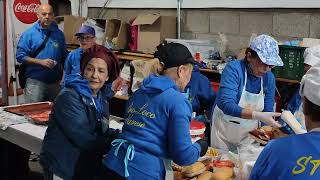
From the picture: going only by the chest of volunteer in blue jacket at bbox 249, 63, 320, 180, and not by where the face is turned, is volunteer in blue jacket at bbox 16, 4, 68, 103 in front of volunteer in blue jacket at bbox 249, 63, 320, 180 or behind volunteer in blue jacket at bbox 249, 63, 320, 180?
in front

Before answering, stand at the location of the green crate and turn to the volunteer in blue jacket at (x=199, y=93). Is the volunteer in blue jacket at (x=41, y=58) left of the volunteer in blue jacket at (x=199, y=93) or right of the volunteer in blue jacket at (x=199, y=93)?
right

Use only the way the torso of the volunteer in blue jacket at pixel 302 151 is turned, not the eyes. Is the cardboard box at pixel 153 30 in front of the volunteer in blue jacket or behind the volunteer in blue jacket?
in front

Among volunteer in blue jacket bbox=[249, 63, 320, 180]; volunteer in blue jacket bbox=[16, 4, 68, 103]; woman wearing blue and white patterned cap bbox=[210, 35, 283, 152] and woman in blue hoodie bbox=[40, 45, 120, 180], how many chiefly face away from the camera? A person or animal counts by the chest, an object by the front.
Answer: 1

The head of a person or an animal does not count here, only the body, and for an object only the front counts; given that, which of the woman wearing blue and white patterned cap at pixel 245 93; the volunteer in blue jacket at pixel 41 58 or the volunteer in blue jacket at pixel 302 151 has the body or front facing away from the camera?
the volunteer in blue jacket at pixel 302 151

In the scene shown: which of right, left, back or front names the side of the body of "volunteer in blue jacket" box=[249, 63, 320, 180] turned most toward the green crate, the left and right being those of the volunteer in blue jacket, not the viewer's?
front

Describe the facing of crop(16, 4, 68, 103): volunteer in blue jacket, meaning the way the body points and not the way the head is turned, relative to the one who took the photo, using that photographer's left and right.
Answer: facing the viewer and to the right of the viewer

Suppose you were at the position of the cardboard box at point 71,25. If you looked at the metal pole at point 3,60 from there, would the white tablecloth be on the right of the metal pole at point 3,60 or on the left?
left

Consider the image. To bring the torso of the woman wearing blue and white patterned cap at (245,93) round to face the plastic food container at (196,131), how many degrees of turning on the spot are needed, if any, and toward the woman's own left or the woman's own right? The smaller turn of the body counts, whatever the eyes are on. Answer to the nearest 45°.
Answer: approximately 45° to the woman's own right

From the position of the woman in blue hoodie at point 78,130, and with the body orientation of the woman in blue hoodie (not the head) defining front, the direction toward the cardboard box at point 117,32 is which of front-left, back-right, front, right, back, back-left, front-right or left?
back-left

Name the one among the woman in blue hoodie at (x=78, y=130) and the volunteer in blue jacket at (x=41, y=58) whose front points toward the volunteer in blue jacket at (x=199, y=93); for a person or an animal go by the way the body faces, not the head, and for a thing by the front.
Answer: the volunteer in blue jacket at (x=41, y=58)

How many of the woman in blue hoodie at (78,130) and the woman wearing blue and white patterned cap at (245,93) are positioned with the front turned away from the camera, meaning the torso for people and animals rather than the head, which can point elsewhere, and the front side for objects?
0

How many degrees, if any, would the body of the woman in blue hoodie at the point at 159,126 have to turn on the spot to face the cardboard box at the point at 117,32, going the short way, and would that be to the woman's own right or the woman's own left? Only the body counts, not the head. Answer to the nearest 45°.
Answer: approximately 45° to the woman's own left

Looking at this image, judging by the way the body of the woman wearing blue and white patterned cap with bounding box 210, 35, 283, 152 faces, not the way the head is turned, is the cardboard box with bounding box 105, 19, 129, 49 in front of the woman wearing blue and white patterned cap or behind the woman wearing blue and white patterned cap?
behind

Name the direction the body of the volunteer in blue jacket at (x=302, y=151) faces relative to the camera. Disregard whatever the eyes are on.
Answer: away from the camera

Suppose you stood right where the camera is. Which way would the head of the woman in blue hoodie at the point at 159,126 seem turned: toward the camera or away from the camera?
away from the camera
